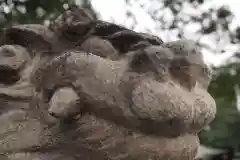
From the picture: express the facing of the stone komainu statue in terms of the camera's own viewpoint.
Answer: facing the viewer and to the right of the viewer
